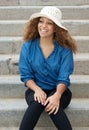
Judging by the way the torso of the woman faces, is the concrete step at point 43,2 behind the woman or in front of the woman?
behind

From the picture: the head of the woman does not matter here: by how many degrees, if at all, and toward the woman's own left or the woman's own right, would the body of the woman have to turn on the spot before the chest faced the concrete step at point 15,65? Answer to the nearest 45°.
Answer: approximately 135° to the woman's own right

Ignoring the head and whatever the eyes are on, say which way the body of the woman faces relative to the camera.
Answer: toward the camera

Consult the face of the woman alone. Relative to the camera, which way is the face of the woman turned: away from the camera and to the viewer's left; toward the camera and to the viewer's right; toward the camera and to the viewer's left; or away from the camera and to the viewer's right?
toward the camera and to the viewer's left

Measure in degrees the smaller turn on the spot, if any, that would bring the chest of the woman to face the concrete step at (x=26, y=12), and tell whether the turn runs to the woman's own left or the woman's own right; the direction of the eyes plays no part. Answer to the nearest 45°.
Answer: approximately 180°

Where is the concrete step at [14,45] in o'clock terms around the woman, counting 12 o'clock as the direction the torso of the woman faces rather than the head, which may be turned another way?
The concrete step is roughly at 5 o'clock from the woman.

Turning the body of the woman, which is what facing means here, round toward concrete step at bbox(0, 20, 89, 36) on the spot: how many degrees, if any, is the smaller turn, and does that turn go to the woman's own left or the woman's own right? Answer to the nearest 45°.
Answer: approximately 180°
